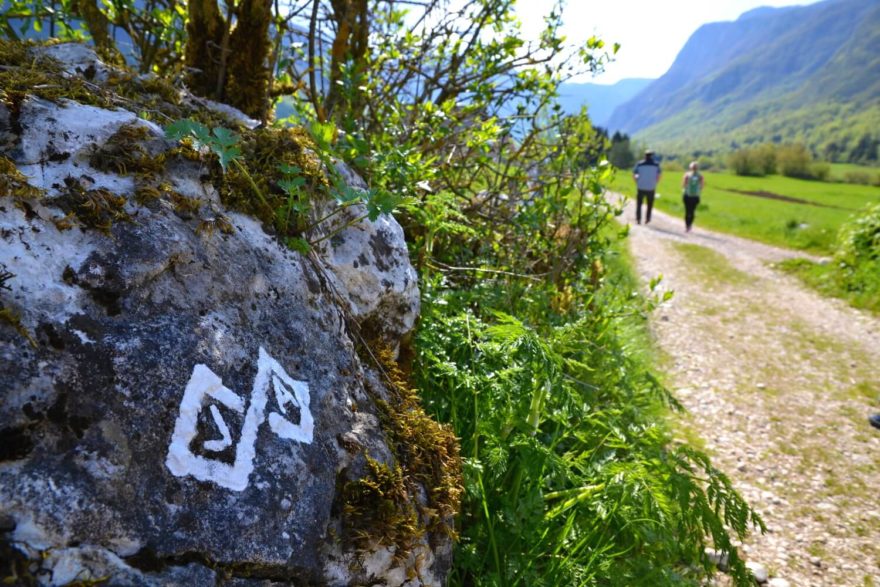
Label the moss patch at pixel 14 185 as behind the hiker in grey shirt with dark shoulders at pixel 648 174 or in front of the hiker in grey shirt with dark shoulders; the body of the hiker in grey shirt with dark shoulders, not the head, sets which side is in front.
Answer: behind

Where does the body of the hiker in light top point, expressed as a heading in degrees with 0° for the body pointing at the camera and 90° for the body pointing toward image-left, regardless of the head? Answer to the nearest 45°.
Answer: approximately 180°

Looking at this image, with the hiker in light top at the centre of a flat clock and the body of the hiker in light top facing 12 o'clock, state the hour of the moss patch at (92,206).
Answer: The moss patch is roughly at 6 o'clock from the hiker in light top.

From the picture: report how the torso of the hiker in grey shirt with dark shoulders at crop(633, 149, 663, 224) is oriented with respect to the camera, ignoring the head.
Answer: away from the camera

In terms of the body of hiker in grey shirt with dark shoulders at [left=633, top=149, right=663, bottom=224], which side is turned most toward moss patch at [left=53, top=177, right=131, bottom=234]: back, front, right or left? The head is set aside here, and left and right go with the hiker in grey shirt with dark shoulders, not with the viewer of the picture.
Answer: back

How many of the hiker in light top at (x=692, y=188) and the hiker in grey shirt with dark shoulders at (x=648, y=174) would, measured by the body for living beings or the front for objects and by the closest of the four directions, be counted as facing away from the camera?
2

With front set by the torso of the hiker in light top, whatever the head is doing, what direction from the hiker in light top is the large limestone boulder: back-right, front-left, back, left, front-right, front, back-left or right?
back

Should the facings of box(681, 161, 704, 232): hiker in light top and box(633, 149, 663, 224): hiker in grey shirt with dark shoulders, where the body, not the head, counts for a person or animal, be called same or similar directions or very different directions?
same or similar directions

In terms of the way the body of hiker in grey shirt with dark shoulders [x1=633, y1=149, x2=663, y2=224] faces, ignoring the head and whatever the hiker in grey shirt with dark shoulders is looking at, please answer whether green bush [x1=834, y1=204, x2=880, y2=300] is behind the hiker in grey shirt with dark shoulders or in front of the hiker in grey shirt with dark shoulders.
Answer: behind

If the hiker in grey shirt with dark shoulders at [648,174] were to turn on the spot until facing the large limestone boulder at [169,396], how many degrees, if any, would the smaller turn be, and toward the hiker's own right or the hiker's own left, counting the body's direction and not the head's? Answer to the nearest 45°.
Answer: approximately 180°
